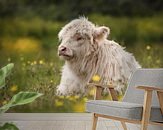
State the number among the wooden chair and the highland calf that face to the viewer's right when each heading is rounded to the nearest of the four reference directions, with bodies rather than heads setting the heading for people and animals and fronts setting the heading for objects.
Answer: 0

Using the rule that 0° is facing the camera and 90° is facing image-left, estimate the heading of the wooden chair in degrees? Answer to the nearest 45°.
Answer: approximately 45°

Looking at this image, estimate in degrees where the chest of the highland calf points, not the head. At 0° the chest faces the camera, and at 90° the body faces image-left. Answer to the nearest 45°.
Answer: approximately 45°

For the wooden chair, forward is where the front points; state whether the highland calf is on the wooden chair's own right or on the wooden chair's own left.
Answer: on the wooden chair's own right
